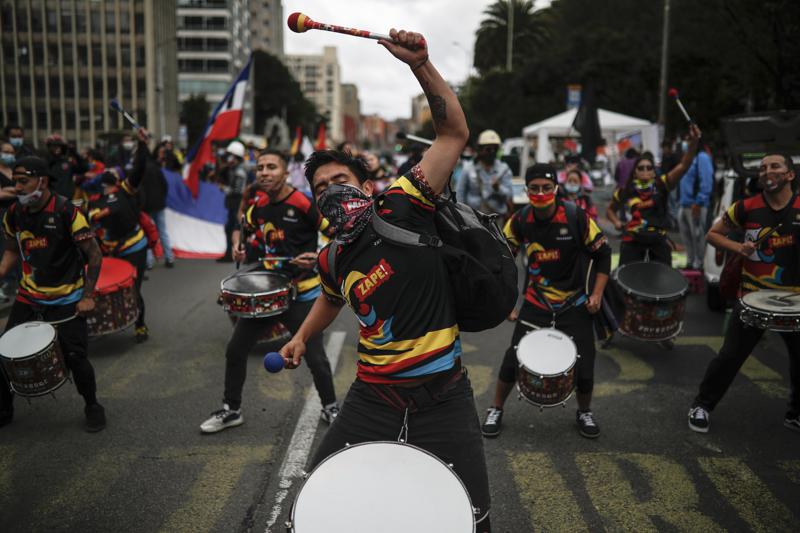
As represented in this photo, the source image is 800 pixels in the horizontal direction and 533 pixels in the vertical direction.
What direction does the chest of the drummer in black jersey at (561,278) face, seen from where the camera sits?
toward the camera

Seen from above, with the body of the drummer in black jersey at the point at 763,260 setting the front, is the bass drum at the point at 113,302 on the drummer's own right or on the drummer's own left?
on the drummer's own right

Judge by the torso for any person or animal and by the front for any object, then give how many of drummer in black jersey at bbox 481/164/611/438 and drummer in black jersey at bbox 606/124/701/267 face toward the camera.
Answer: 2

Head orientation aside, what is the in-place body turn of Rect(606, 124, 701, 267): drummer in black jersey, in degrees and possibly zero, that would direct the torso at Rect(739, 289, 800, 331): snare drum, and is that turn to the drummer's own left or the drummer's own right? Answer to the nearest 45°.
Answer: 0° — they already face it

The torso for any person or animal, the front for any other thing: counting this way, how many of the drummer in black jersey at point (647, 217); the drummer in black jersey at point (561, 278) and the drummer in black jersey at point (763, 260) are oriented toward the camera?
3

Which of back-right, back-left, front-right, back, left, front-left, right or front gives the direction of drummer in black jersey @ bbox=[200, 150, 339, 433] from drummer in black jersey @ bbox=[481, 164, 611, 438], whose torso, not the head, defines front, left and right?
right

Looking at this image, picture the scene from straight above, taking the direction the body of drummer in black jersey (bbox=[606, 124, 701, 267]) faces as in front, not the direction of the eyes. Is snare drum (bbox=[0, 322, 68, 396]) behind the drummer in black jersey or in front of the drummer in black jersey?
in front

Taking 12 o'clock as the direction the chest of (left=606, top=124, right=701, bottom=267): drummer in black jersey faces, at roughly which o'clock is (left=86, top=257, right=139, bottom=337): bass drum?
The bass drum is roughly at 2 o'clock from the drummer in black jersey.

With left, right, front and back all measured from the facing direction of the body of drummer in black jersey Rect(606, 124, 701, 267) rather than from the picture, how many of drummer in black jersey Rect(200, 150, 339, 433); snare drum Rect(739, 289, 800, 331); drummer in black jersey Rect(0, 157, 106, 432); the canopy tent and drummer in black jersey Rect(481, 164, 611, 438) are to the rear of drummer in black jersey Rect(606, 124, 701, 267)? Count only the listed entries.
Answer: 1

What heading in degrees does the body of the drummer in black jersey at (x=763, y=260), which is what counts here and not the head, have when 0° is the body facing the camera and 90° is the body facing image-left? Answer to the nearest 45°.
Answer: approximately 0°

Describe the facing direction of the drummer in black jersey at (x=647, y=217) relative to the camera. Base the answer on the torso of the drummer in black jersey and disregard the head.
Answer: toward the camera

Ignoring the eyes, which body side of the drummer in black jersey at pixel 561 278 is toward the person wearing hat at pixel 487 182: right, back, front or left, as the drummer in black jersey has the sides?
back

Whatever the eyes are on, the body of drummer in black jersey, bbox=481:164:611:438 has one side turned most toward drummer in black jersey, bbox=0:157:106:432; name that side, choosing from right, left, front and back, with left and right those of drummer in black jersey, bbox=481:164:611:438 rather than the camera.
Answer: right
